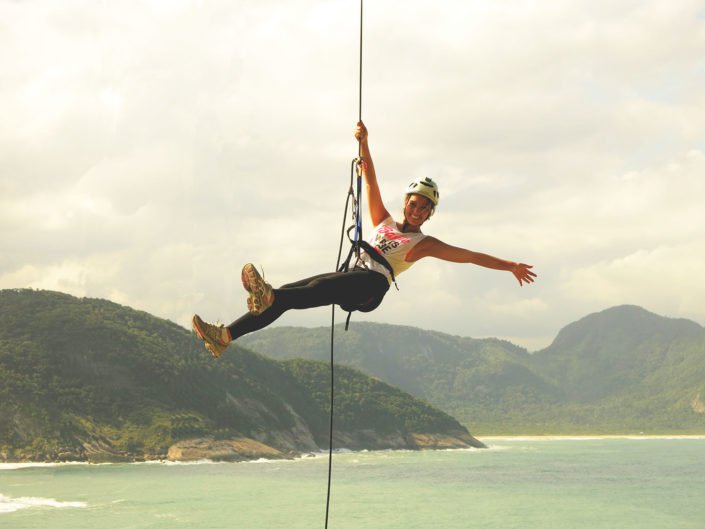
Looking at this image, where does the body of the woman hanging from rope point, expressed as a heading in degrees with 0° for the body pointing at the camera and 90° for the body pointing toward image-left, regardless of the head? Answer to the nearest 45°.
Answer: approximately 45°
